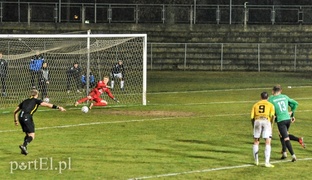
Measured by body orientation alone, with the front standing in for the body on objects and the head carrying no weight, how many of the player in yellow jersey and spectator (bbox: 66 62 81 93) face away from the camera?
1

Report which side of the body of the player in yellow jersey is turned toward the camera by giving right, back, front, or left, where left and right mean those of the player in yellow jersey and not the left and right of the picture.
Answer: back

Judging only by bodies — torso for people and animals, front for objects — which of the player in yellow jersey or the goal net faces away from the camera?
the player in yellow jersey

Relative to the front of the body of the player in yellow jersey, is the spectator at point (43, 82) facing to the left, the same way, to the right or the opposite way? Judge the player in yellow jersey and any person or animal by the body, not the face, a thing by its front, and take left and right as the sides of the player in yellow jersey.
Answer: the opposite way

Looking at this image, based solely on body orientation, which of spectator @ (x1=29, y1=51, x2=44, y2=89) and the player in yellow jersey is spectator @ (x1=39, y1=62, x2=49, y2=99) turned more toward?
the player in yellow jersey

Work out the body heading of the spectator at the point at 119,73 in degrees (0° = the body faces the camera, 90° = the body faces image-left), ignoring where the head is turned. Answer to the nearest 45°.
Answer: approximately 0°

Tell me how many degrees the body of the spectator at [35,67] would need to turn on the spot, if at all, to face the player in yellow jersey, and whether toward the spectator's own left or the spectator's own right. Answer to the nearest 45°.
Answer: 0° — they already face them

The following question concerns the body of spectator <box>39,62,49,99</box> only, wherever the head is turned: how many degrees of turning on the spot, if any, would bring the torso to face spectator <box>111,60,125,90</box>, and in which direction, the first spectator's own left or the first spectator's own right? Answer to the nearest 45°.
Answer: approximately 135° to the first spectator's own left
